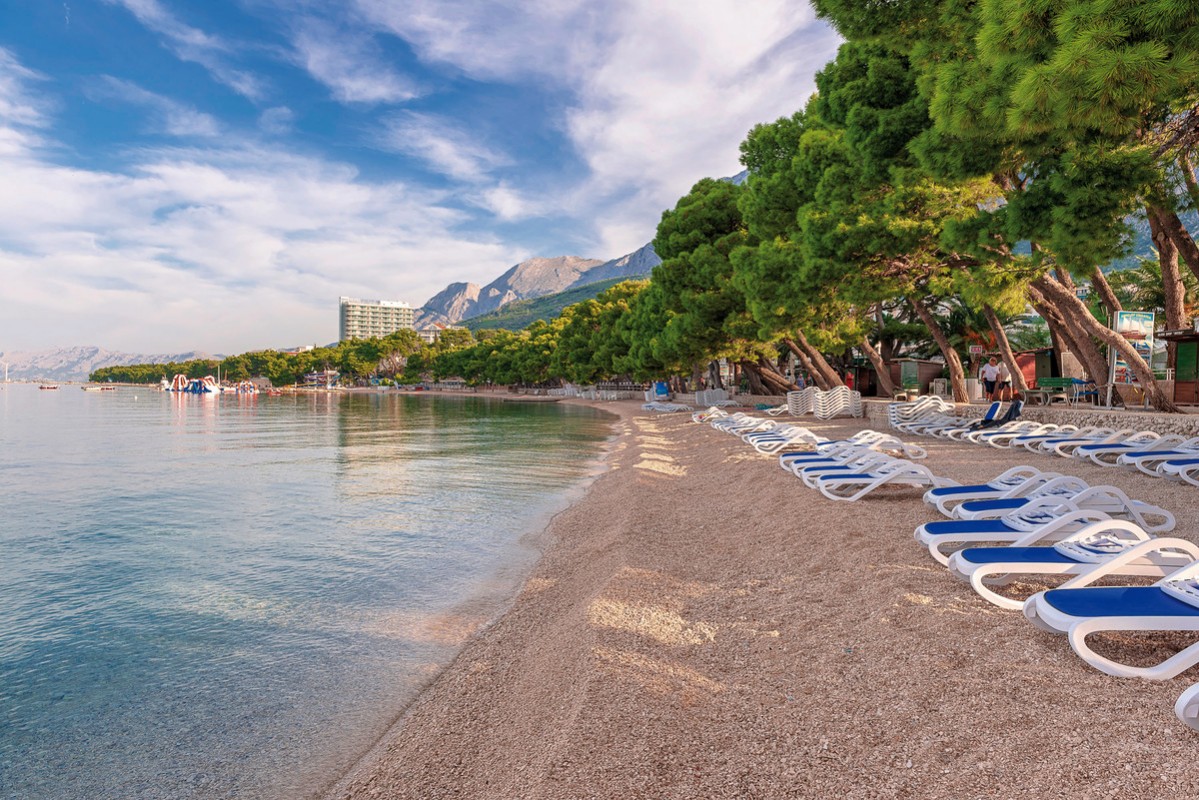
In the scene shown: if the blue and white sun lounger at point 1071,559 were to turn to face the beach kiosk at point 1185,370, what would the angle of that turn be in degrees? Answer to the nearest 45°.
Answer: approximately 90° to its right

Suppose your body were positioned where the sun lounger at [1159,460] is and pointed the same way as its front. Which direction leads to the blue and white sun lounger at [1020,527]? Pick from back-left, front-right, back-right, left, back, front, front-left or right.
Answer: left

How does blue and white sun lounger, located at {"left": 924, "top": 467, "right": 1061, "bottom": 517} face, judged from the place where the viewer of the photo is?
facing to the left of the viewer

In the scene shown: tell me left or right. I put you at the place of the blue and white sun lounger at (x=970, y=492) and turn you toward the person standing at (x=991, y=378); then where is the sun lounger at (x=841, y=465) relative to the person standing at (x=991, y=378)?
left

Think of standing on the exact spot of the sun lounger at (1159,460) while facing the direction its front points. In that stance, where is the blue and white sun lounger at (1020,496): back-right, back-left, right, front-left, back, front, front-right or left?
left

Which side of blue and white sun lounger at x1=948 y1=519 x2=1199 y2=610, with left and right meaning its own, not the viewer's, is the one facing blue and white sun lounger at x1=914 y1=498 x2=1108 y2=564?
right

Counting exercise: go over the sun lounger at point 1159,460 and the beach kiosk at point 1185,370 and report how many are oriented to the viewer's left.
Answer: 2

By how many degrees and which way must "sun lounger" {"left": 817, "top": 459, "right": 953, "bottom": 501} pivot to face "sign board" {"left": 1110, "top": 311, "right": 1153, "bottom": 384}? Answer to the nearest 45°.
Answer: approximately 135° to its right

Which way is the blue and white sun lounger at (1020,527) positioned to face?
to the viewer's left

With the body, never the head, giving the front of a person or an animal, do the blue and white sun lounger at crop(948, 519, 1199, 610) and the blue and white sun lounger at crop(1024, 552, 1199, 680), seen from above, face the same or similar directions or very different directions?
same or similar directions

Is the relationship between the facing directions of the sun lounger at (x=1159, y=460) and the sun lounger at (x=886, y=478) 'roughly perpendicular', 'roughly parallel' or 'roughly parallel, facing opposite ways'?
roughly parallel

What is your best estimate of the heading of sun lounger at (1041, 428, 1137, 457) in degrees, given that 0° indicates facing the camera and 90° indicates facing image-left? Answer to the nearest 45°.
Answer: approximately 90°

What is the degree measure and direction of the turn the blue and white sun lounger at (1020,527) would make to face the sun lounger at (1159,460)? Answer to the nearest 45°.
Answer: approximately 90° to its right

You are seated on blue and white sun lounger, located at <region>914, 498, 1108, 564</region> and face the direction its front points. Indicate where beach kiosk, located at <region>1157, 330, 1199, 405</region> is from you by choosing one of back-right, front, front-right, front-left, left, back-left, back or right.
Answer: right

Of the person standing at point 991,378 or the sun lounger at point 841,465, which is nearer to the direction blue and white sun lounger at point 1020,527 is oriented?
the sun lounger

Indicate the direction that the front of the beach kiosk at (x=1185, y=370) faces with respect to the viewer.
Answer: facing to the left of the viewer

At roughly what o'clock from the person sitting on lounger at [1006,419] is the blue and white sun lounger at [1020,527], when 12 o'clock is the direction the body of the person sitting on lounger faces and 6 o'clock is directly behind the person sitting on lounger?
The blue and white sun lounger is roughly at 9 o'clock from the person sitting on lounger.

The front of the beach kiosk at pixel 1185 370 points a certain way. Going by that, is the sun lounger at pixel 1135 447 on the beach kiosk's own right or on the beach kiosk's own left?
on the beach kiosk's own left

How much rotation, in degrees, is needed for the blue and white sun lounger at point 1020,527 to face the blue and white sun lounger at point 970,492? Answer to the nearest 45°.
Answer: approximately 90° to its right

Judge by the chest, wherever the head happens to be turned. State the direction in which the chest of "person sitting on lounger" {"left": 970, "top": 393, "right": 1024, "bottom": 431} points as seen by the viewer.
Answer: to the viewer's left

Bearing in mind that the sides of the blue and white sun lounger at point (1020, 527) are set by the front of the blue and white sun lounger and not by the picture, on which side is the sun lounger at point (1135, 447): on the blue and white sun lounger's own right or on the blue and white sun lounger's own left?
on the blue and white sun lounger's own right

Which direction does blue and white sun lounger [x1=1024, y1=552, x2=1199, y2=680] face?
to the viewer's left
